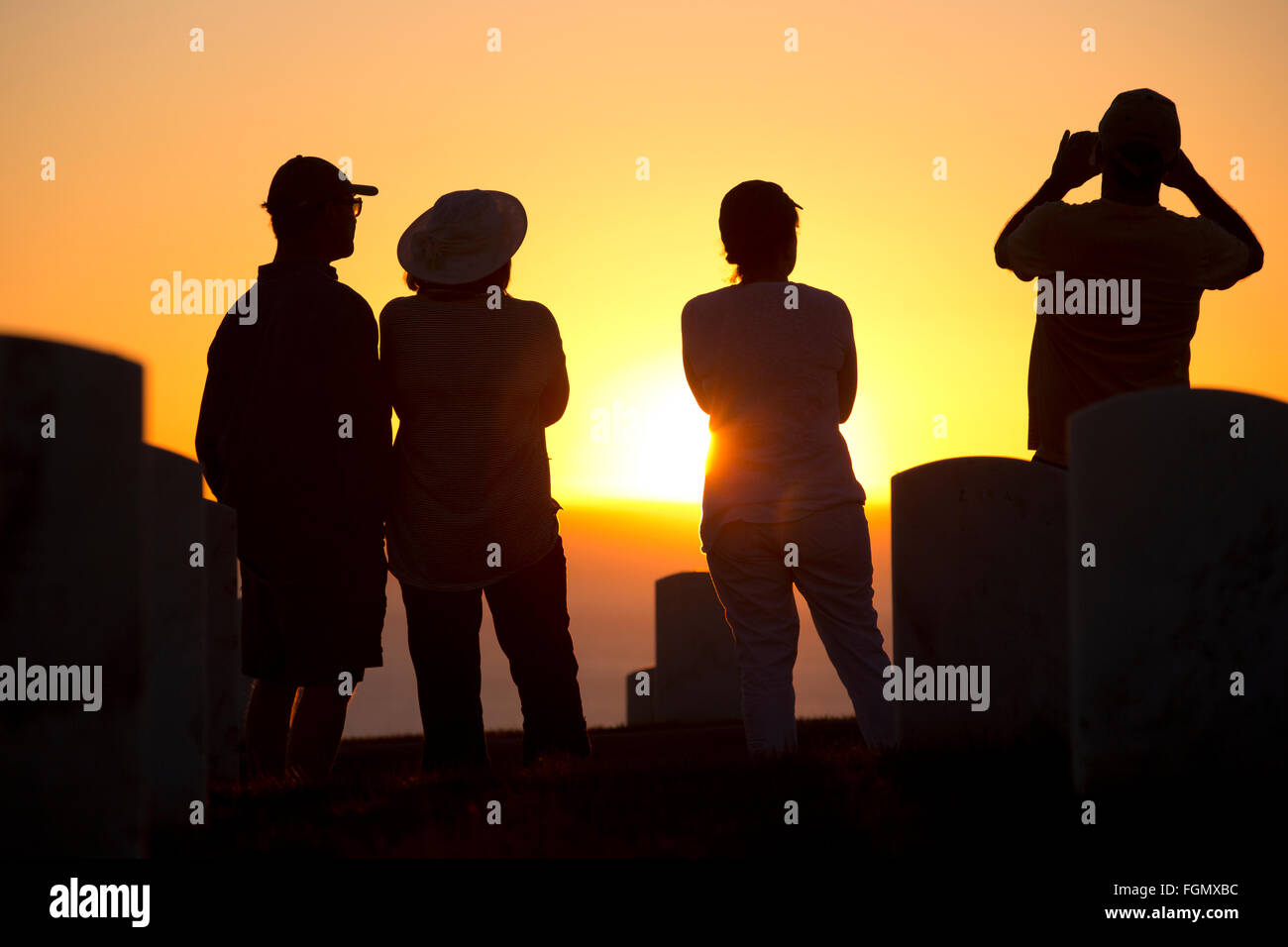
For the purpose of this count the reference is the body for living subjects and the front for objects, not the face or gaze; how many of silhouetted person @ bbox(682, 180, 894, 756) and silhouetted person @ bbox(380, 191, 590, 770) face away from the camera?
2

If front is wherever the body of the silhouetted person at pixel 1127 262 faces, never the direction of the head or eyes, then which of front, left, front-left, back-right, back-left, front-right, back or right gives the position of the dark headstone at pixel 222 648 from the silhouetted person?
left

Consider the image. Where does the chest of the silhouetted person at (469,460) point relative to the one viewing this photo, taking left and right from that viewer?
facing away from the viewer

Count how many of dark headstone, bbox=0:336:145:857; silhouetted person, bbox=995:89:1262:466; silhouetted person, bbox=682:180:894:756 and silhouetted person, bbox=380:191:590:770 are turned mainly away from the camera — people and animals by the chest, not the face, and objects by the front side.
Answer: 3

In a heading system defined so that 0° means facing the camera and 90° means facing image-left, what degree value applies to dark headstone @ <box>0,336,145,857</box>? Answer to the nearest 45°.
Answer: approximately 0°

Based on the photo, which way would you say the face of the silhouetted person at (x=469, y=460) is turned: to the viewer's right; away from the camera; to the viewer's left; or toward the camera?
away from the camera

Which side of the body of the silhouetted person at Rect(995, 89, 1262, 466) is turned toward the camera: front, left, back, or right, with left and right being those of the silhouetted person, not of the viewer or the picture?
back

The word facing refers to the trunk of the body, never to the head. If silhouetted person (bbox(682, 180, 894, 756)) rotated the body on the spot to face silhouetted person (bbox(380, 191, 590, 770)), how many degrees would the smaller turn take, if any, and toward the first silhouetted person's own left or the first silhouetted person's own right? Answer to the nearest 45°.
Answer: approximately 90° to the first silhouetted person's own left

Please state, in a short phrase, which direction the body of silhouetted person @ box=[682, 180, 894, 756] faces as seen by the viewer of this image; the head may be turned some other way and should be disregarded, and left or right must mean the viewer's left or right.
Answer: facing away from the viewer

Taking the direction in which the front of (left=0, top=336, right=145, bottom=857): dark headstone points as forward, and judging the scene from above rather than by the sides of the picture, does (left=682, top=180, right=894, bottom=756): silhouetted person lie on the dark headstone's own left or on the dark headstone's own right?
on the dark headstone's own left

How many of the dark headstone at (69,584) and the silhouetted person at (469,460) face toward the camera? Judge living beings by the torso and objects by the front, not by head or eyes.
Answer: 1
